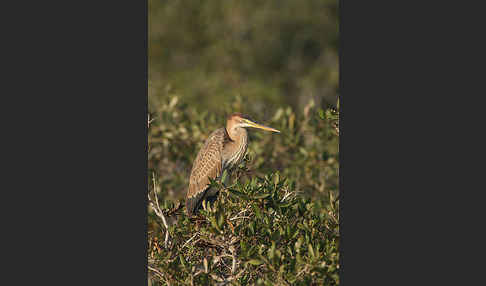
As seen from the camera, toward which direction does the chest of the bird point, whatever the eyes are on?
to the viewer's right
